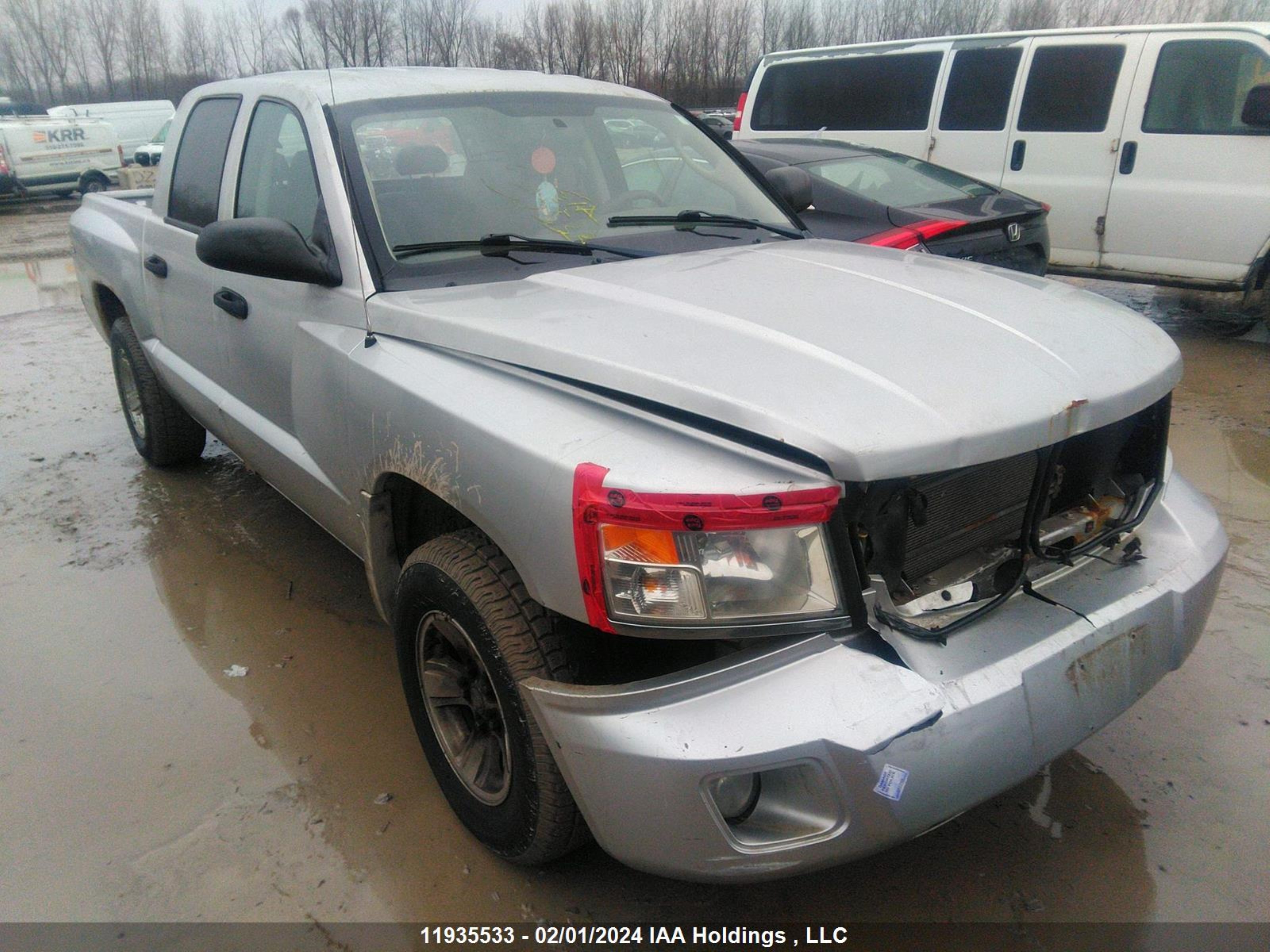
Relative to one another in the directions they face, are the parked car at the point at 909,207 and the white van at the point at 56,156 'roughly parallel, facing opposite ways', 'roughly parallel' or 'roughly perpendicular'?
roughly perpendicular

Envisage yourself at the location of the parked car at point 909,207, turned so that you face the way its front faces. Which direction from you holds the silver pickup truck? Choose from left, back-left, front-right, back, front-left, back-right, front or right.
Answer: back-left

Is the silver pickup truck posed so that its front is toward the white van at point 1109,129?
no

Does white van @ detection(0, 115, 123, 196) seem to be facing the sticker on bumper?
no

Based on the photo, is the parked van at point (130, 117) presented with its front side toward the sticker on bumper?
no

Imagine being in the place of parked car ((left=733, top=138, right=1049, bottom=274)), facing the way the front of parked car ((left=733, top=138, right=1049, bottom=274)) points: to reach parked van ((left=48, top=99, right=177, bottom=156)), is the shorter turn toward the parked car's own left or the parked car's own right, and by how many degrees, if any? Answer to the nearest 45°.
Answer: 0° — it already faces it

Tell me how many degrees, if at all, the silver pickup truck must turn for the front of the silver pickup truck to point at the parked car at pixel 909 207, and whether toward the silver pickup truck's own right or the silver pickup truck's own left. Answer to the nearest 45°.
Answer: approximately 135° to the silver pickup truck's own left

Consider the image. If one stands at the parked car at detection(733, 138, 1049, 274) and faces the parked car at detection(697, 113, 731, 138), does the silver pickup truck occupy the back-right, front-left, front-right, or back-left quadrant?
back-left

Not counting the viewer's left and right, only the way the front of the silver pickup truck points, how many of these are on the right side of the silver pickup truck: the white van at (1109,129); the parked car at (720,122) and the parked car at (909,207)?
0

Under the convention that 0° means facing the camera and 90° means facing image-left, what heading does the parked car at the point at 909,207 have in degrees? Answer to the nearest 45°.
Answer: approximately 135°

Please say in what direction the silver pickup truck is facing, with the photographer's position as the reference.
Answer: facing the viewer and to the right of the viewer

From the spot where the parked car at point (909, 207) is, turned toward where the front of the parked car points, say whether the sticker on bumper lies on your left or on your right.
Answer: on your left

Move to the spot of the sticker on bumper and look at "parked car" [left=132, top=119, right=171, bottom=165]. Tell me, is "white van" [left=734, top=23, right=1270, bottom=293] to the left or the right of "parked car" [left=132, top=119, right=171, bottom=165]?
right
